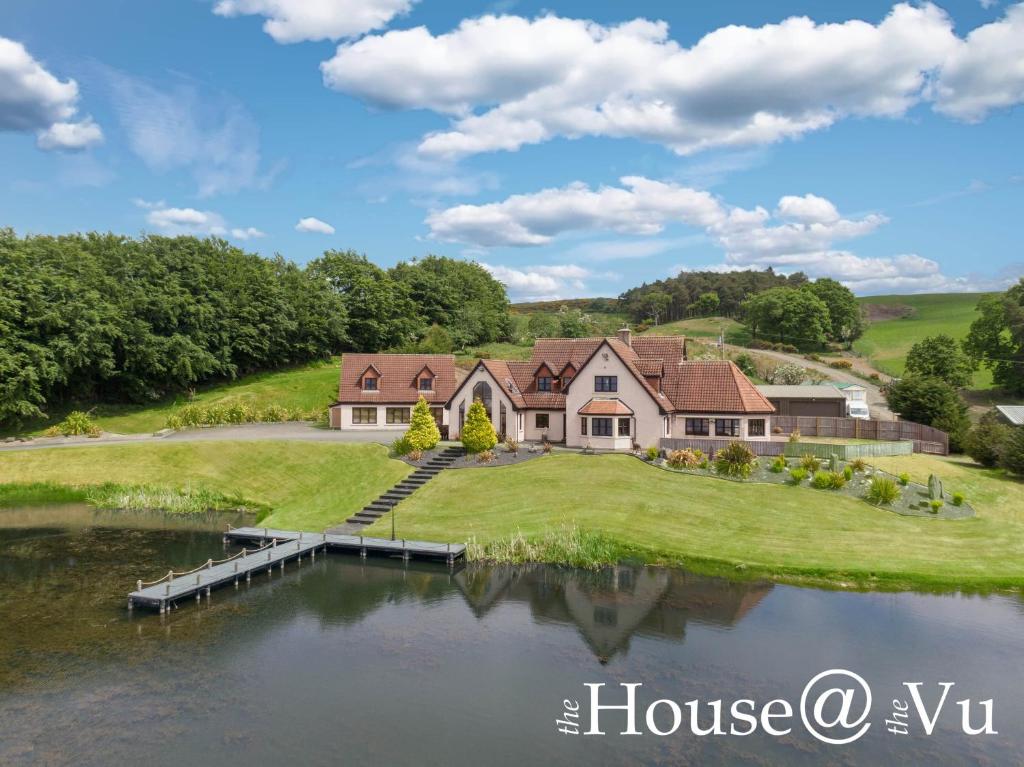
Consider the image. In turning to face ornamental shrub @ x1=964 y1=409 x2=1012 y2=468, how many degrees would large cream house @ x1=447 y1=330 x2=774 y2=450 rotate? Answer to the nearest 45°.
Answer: approximately 90° to its left

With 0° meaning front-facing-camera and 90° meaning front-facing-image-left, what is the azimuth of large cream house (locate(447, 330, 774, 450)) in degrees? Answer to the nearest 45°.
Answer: approximately 0°

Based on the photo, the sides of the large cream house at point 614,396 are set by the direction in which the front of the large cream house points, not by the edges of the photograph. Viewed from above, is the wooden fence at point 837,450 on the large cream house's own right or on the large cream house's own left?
on the large cream house's own left

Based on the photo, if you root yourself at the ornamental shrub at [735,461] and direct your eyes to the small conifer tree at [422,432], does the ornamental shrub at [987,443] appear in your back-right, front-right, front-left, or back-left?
back-right

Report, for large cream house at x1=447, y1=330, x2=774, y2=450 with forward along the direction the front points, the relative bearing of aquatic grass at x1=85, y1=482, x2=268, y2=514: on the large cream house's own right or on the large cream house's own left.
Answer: on the large cream house's own right

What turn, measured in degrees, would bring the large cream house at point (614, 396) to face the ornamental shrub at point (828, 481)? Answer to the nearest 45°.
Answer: approximately 45° to its left

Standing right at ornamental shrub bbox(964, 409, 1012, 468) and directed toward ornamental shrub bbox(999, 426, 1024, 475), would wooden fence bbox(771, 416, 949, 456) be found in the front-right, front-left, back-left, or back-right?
back-right

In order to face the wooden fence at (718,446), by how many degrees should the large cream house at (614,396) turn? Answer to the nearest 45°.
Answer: approximately 45° to its left

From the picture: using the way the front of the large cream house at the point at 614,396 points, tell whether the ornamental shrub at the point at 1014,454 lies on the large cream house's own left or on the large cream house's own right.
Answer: on the large cream house's own left
